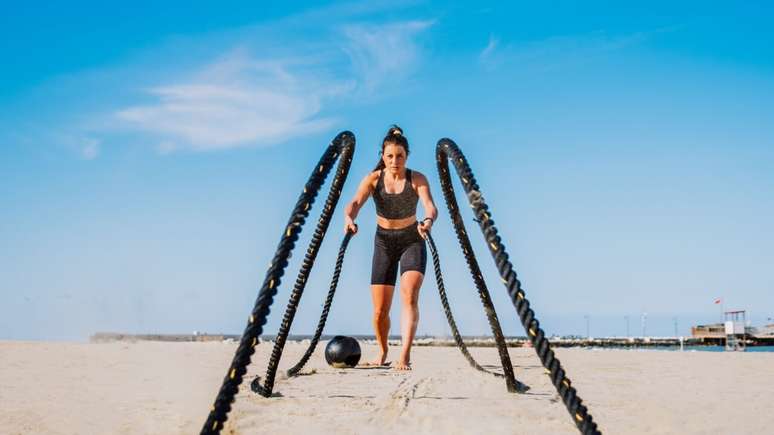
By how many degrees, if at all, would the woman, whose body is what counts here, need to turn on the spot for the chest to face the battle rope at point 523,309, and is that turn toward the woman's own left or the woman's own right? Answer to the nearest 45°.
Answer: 0° — they already face it

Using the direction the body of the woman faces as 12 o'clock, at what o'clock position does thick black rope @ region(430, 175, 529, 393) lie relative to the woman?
The thick black rope is roughly at 11 o'clock from the woman.

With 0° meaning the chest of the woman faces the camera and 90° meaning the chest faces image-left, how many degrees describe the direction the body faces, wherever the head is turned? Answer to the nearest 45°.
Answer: approximately 0°

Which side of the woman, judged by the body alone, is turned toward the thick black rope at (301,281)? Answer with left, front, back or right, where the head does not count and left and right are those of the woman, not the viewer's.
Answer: front

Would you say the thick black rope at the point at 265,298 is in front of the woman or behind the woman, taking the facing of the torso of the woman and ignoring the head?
in front
